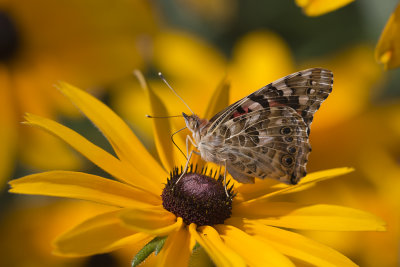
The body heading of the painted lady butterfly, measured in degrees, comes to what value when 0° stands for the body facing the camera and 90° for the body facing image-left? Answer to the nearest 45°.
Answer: approximately 90°

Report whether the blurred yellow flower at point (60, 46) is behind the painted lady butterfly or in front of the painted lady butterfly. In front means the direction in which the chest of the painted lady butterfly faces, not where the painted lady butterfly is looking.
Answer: in front
